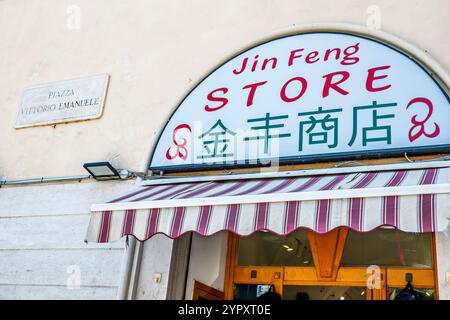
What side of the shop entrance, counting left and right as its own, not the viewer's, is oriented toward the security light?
right

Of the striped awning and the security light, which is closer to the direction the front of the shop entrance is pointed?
the striped awning

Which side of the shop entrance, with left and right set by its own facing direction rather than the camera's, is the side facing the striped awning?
front

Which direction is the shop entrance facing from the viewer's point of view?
toward the camera

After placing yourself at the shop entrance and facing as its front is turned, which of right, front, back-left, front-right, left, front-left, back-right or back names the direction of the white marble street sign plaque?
right
